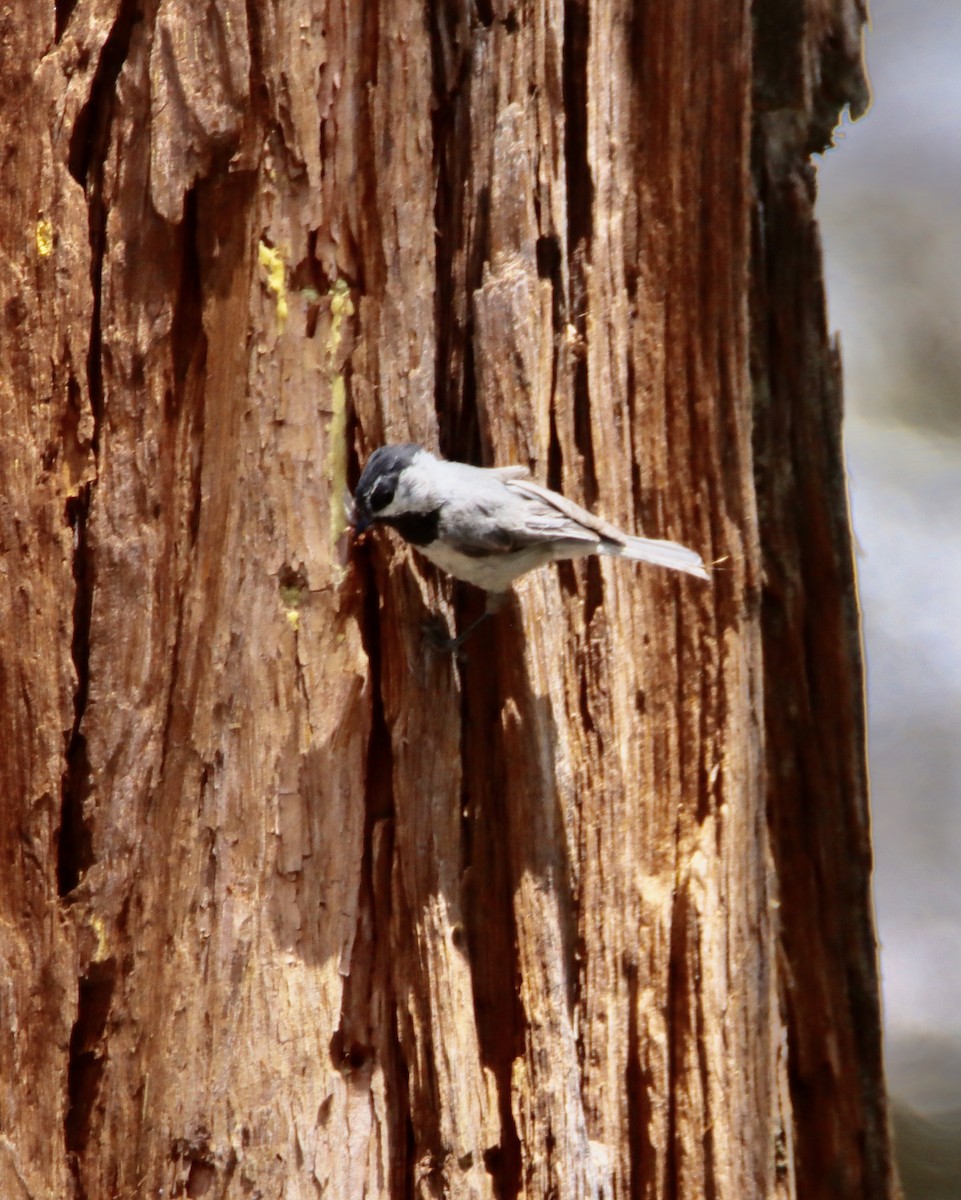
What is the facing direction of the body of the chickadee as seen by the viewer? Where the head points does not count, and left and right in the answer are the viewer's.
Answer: facing to the left of the viewer
